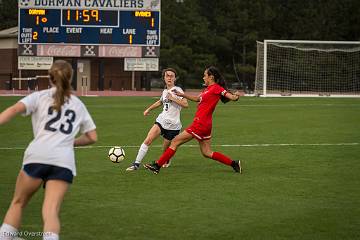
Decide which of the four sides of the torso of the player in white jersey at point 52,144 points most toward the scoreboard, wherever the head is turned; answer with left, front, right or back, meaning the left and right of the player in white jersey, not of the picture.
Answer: front

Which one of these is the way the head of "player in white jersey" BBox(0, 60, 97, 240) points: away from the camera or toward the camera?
away from the camera

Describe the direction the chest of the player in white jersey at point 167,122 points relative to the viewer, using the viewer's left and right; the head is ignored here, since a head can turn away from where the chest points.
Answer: facing the viewer and to the left of the viewer

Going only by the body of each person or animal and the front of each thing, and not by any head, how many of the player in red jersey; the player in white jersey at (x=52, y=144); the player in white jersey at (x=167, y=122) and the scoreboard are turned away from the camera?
1

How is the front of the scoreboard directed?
toward the camera

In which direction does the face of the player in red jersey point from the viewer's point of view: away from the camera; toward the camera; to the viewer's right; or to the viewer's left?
to the viewer's left

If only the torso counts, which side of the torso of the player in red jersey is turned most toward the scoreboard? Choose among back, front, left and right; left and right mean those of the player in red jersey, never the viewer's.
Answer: right

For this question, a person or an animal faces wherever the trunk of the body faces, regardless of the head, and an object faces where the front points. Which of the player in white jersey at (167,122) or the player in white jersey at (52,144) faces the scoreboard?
the player in white jersey at (52,144)

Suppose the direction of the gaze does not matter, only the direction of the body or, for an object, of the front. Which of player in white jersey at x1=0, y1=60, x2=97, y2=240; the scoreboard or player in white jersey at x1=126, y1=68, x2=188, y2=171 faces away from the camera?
player in white jersey at x1=0, y1=60, x2=97, y2=240

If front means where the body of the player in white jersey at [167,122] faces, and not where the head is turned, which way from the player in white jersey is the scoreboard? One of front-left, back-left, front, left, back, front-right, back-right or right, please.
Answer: back-right

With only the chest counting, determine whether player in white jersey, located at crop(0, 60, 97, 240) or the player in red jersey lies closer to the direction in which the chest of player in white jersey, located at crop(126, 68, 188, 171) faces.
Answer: the player in white jersey

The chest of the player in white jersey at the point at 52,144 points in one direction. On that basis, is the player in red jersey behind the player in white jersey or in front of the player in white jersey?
in front

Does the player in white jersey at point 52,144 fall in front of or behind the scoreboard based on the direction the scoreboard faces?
in front

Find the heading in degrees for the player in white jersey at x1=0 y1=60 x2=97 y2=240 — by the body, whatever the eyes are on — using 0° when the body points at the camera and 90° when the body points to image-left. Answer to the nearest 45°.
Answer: approximately 180°

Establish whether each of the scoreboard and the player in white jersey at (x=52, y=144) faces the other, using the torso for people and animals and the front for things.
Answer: yes

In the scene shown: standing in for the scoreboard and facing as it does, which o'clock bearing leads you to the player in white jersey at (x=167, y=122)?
The player in white jersey is roughly at 12 o'clock from the scoreboard.

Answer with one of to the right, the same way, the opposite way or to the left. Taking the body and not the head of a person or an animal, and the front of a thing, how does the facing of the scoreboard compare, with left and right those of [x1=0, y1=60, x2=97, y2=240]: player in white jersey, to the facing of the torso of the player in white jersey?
the opposite way

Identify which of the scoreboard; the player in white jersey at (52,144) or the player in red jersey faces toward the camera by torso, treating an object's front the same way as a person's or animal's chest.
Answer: the scoreboard
